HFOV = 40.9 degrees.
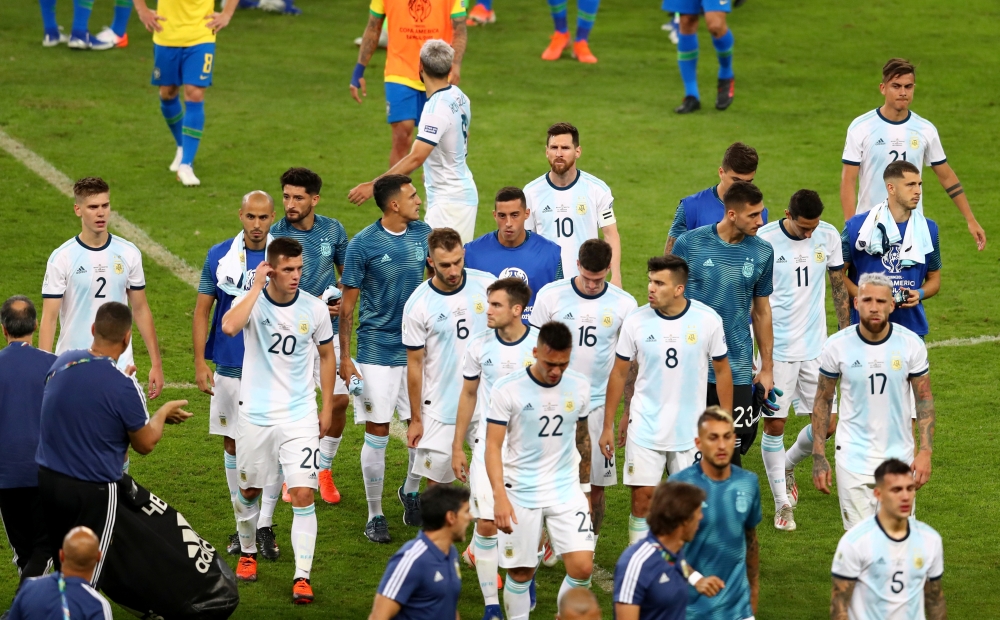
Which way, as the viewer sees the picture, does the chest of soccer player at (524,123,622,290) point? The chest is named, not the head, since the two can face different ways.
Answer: toward the camera

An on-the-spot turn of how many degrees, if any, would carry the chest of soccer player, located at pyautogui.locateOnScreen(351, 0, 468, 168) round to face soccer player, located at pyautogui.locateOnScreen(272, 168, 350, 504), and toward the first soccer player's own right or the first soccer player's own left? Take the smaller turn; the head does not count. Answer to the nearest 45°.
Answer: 0° — they already face them

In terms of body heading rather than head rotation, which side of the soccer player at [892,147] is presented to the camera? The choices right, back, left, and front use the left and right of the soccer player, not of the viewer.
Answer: front

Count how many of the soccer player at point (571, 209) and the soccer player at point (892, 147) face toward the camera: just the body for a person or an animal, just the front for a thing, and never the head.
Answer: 2

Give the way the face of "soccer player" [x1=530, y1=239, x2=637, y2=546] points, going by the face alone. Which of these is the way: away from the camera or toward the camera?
toward the camera

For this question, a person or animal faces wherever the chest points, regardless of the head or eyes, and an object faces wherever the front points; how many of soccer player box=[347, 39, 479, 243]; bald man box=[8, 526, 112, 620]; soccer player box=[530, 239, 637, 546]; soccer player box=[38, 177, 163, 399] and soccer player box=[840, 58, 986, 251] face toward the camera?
3

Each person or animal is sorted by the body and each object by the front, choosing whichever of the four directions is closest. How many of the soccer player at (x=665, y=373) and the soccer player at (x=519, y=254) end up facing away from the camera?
0

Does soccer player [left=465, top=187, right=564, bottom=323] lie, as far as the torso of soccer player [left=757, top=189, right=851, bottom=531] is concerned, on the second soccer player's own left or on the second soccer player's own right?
on the second soccer player's own right

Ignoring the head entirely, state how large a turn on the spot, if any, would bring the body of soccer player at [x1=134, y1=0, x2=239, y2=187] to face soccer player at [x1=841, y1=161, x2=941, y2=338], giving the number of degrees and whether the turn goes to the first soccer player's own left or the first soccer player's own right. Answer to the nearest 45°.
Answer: approximately 45° to the first soccer player's own left

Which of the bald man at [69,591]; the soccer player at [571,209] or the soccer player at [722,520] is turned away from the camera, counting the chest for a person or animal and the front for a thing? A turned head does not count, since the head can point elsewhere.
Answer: the bald man

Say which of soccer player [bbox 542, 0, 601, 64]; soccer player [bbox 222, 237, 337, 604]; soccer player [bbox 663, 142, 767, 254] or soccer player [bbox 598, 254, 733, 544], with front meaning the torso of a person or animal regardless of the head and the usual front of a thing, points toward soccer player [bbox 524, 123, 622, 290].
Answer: soccer player [bbox 542, 0, 601, 64]

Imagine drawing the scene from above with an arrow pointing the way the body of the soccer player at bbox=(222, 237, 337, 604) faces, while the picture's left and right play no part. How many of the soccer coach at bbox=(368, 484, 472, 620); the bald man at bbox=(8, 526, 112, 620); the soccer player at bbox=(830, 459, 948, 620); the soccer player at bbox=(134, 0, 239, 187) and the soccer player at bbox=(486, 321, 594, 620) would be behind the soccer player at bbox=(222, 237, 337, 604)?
1

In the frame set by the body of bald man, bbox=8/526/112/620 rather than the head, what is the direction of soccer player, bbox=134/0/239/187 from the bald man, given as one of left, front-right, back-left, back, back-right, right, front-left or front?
front

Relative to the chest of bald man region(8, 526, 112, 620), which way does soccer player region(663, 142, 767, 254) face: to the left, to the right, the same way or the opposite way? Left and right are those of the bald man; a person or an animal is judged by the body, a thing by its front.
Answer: the opposite way

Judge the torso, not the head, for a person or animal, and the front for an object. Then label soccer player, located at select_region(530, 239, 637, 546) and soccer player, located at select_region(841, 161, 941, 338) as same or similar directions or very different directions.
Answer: same or similar directions

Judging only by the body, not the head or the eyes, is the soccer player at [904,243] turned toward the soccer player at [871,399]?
yes

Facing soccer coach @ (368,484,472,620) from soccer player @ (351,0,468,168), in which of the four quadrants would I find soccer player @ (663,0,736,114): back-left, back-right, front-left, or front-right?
back-left

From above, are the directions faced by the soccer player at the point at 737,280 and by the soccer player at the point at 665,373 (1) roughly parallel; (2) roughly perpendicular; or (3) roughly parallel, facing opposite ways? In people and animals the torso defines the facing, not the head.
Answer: roughly parallel

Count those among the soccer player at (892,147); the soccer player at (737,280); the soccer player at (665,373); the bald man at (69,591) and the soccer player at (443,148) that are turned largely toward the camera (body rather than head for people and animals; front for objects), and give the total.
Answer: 3

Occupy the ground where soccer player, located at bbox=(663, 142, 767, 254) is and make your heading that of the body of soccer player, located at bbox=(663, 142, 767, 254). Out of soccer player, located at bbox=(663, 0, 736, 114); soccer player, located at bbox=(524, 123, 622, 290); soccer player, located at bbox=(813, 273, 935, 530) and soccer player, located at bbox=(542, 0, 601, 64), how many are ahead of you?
1

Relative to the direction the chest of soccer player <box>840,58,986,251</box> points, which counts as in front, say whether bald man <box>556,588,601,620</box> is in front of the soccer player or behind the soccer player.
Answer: in front
